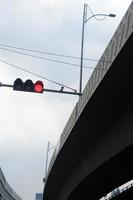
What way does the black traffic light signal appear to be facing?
toward the camera

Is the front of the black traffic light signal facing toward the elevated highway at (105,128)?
no
